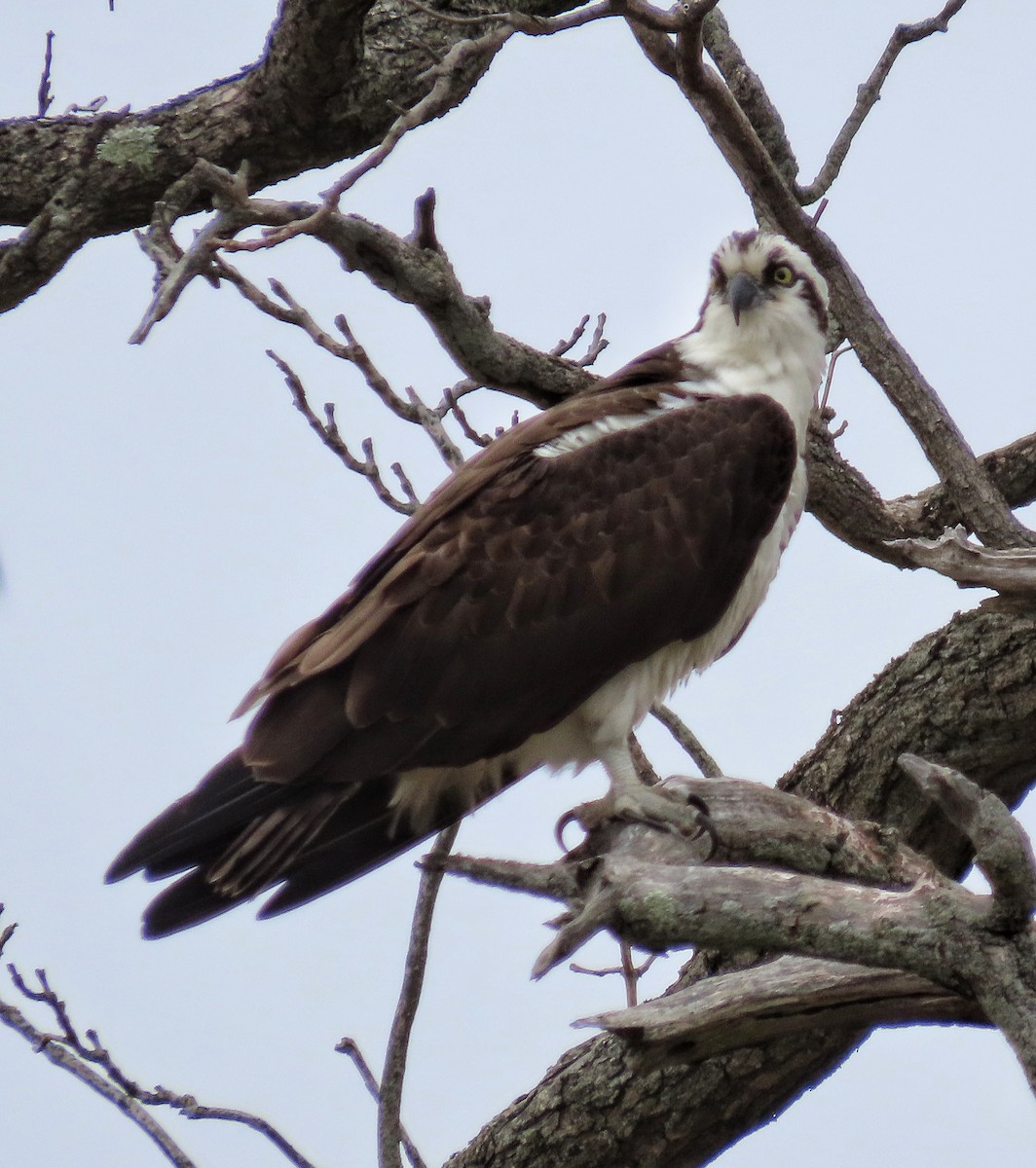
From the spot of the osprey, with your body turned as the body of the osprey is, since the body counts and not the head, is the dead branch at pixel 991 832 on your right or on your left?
on your right

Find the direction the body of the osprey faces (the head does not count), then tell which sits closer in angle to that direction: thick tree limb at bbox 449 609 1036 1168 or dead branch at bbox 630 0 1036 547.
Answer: the dead branch

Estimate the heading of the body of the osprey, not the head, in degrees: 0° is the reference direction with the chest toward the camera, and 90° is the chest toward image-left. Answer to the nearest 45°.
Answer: approximately 270°

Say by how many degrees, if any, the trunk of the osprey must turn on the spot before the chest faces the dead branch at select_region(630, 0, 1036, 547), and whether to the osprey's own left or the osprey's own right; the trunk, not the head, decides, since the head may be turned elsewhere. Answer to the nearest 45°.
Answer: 0° — it already faces it
